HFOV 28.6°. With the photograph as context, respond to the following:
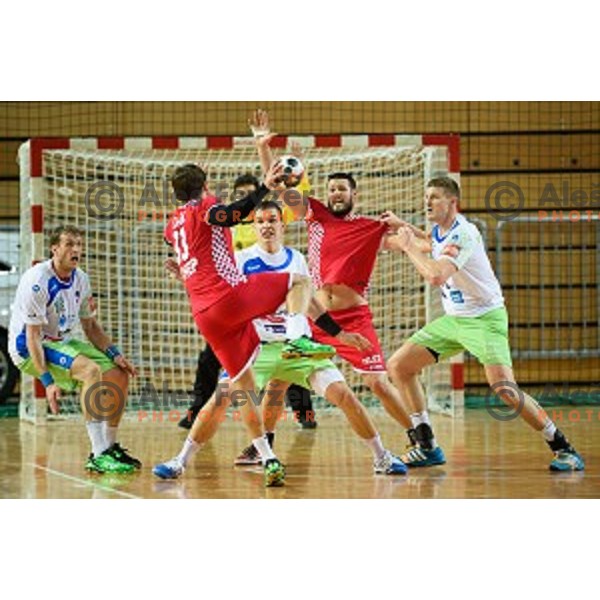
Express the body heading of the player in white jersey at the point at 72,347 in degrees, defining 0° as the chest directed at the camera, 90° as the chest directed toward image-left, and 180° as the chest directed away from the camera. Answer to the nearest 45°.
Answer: approximately 315°

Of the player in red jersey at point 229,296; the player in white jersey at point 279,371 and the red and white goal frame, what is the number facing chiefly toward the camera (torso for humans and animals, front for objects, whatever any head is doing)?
2

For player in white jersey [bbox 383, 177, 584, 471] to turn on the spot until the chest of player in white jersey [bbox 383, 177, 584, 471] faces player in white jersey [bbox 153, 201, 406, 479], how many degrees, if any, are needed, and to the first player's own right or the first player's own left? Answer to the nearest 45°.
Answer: approximately 45° to the first player's own right

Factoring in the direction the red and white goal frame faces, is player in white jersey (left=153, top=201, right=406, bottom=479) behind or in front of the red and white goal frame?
in front

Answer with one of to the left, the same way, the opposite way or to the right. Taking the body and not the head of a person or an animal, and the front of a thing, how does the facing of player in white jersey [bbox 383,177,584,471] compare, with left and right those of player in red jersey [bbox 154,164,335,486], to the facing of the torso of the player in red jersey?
the opposite way

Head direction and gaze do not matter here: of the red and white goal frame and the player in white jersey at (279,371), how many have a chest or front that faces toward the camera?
2

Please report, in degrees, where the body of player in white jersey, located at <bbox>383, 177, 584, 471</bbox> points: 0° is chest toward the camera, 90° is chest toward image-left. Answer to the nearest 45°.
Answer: approximately 45°

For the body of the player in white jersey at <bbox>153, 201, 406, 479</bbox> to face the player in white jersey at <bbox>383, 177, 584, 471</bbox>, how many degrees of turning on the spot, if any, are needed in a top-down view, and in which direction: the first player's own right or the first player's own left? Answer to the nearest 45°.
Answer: approximately 90° to the first player's own left

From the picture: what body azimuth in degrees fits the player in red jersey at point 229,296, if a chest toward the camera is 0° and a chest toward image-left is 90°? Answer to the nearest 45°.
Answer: approximately 225°

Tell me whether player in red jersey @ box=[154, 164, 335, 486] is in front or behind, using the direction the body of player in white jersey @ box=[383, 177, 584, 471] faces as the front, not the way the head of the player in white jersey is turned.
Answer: in front

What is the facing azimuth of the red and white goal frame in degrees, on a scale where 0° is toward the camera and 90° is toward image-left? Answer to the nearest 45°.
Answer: approximately 0°

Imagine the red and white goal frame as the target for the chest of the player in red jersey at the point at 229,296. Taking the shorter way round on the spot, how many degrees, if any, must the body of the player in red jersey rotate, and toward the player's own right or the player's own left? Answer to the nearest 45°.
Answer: approximately 45° to the player's own left

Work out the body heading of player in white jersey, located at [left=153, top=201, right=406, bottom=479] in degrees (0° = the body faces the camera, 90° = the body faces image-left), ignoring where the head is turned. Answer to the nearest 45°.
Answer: approximately 0°
